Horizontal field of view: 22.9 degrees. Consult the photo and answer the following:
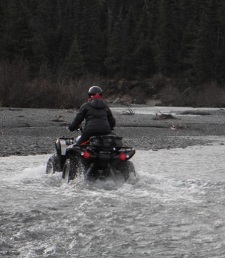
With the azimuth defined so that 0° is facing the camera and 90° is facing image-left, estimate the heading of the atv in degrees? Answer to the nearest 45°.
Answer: approximately 135°

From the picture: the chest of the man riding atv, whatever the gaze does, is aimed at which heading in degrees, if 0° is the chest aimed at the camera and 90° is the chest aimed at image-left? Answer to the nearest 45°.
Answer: approximately 135°
